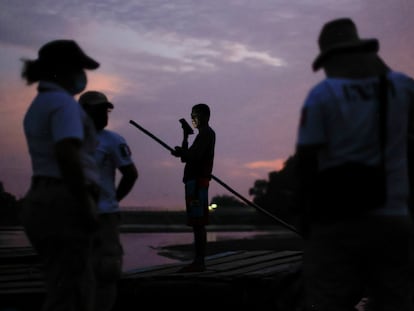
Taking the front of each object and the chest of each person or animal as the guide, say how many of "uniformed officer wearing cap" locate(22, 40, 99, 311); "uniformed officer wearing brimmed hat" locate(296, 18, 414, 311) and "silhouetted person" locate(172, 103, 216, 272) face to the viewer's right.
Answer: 1

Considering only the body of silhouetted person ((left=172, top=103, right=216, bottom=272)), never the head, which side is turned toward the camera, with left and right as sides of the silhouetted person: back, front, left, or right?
left

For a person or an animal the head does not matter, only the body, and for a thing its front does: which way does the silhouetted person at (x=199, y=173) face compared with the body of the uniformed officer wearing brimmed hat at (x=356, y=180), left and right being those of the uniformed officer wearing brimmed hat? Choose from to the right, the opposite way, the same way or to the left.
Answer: to the left

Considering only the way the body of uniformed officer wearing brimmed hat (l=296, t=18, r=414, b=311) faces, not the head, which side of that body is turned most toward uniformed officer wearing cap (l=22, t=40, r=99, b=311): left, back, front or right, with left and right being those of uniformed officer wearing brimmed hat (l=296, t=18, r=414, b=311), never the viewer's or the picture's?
left

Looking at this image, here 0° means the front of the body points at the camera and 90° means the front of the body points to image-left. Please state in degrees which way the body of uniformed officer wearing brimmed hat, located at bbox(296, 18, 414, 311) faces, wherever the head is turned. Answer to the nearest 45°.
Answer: approximately 180°

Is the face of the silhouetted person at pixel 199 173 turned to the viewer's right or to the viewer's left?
to the viewer's left

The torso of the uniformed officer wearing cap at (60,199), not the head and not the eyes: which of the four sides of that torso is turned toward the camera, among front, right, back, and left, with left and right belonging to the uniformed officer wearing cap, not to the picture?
right

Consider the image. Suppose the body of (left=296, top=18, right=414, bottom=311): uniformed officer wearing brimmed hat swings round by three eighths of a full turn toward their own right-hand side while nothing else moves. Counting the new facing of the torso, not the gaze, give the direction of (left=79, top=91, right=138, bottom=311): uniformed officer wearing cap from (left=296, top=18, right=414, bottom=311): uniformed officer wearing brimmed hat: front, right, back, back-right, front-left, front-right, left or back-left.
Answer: back

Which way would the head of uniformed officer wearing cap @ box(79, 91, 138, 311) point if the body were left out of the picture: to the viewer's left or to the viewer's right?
to the viewer's right

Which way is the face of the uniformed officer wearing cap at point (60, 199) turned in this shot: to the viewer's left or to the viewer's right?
to the viewer's right

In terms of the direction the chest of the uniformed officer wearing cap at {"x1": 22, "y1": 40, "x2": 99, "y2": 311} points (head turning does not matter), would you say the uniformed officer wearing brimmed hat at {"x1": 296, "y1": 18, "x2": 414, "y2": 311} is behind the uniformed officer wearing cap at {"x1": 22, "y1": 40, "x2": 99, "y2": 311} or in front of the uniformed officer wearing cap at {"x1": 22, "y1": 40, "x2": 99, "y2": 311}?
in front
